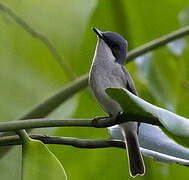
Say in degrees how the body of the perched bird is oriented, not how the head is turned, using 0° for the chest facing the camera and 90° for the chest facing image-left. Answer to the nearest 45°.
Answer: approximately 45°

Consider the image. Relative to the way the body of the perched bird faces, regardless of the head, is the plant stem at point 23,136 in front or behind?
in front

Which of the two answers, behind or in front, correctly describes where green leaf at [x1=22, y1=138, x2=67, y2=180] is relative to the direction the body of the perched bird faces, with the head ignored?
in front

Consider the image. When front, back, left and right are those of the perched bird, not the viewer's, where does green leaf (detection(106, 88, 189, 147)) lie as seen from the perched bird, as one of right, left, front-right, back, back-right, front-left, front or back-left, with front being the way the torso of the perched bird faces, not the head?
back-left
